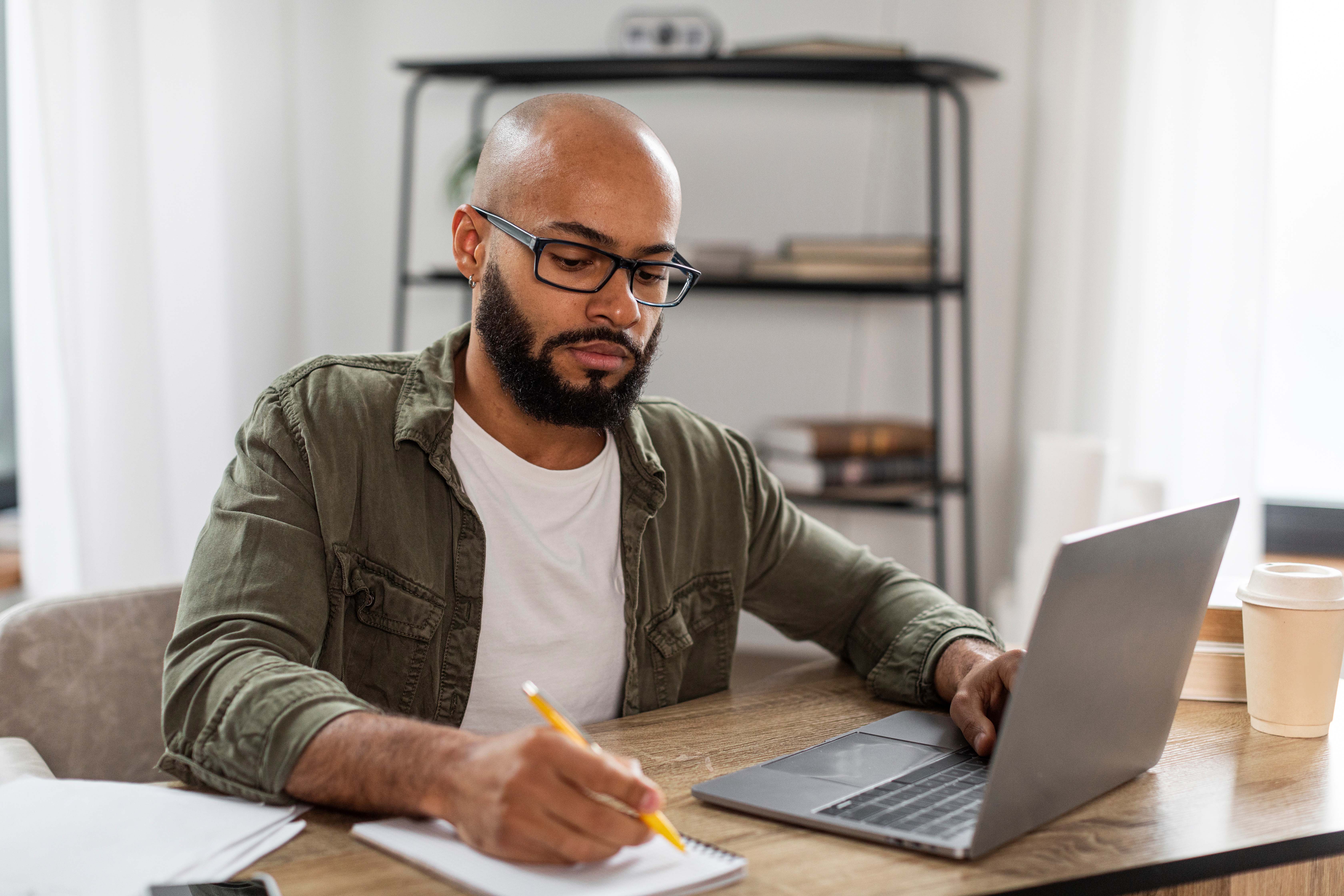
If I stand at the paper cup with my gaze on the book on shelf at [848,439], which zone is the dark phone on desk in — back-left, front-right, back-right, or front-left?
back-left

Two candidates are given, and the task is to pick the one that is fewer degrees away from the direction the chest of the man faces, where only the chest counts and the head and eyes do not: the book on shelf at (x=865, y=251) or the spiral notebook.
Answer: the spiral notebook

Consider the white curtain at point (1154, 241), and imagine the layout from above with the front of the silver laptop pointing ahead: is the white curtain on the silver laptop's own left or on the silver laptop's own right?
on the silver laptop's own right

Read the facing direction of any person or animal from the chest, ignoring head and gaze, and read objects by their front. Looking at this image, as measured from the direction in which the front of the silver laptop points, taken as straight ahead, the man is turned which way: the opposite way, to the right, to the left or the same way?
the opposite way

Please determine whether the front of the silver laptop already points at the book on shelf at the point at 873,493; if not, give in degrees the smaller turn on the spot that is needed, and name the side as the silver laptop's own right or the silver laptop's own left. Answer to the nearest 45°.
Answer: approximately 45° to the silver laptop's own right

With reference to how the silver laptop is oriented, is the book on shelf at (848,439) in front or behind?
in front

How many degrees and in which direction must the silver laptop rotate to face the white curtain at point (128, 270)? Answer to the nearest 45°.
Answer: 0° — it already faces it

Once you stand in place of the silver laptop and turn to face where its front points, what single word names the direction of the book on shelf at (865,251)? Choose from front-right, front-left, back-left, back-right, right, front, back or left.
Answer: front-right

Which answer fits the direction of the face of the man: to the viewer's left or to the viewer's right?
to the viewer's right

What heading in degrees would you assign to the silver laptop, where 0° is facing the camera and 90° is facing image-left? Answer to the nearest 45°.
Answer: approximately 135°

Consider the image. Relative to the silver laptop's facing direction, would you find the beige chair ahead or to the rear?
ahead

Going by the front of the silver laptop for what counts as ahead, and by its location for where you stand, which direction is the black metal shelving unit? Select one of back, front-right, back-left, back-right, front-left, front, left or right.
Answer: front-right
